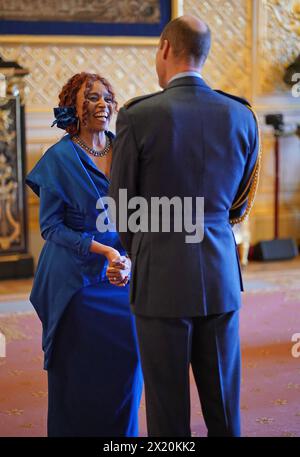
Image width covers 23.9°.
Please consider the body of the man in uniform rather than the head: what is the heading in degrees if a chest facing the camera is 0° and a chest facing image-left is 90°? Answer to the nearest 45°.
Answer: approximately 135°

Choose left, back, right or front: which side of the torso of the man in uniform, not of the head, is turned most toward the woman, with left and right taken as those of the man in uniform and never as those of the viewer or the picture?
front

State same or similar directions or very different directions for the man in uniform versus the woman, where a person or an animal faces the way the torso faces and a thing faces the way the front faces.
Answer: very different directions

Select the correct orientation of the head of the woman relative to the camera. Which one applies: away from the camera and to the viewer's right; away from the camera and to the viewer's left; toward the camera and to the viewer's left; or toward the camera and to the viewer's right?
toward the camera and to the viewer's right

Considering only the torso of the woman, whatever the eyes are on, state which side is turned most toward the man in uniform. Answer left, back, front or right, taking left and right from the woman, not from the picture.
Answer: front

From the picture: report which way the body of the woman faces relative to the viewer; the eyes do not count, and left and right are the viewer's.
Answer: facing the viewer and to the right of the viewer
